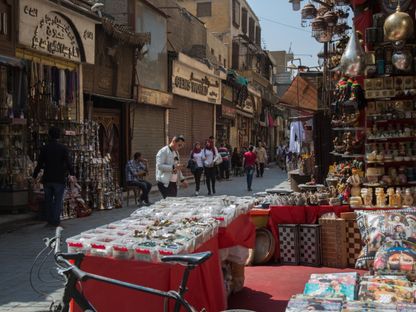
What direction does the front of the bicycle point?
to the viewer's left

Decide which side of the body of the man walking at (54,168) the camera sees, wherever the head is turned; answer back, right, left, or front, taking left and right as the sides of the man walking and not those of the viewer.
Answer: back

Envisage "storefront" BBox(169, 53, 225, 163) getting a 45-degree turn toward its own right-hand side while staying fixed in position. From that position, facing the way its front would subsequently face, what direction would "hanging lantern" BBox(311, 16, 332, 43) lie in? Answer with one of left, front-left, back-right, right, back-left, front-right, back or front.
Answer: front

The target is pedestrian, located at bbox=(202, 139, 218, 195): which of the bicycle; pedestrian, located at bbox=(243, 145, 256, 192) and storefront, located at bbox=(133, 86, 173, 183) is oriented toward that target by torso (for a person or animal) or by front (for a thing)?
the storefront

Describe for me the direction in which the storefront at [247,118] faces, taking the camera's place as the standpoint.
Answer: facing the viewer and to the right of the viewer

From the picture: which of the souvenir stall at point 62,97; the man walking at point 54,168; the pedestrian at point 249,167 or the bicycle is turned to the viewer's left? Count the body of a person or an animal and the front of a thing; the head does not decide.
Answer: the bicycle

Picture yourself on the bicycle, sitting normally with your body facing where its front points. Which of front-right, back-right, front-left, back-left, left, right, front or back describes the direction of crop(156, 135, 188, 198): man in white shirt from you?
right

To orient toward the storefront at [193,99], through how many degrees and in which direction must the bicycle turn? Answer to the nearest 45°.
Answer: approximately 90° to its right

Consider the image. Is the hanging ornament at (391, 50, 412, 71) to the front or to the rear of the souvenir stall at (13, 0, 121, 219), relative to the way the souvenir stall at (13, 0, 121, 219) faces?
to the front

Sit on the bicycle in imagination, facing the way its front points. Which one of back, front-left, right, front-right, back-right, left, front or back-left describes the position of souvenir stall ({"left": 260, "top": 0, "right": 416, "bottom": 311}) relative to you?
back-right

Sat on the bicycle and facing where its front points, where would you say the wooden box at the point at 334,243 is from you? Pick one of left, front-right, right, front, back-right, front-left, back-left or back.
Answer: back-right

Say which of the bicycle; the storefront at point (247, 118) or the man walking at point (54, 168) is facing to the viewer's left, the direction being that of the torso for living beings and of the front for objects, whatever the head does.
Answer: the bicycle

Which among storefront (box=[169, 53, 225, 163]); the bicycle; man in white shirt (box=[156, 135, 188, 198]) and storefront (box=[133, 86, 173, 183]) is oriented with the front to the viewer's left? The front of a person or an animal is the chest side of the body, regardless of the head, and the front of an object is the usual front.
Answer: the bicycle

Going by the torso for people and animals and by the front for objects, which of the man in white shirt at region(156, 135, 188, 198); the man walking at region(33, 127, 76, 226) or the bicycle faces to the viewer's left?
the bicycle

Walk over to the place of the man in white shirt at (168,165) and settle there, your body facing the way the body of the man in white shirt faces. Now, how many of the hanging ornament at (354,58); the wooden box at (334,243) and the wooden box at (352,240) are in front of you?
3
